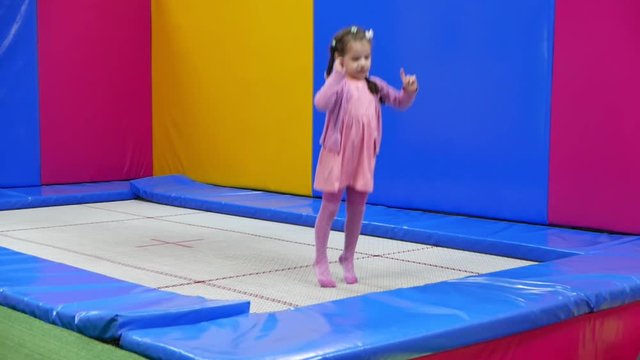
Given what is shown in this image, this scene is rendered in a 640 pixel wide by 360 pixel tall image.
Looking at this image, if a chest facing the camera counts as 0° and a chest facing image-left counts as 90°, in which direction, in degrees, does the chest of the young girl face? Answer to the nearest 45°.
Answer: approximately 315°

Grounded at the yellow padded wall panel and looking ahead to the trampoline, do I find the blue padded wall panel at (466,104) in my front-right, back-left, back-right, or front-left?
front-left

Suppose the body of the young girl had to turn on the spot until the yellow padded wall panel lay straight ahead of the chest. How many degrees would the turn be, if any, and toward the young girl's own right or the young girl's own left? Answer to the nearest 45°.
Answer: approximately 135° to the young girl's own left

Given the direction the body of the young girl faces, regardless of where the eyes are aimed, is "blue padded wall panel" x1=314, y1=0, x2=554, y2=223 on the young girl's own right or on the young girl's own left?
on the young girl's own left

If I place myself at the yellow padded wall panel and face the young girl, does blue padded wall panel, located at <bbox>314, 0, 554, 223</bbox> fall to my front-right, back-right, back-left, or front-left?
front-left
